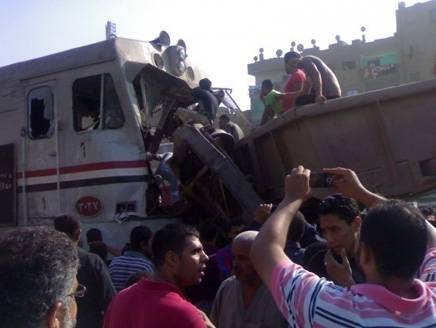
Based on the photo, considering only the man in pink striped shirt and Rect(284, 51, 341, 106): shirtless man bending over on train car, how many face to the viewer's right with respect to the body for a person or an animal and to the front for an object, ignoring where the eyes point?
0

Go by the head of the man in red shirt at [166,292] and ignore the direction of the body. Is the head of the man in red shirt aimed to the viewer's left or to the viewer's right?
to the viewer's right

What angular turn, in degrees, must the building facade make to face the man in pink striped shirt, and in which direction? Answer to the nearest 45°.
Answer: approximately 45° to its left

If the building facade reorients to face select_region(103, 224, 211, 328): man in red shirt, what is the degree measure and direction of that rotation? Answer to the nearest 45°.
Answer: approximately 45° to its left

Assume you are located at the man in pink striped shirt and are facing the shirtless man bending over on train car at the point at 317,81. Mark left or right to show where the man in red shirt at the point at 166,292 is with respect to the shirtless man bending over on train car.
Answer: left

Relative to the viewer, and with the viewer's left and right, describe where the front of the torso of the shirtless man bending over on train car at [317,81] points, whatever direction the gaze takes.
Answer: facing to the left of the viewer

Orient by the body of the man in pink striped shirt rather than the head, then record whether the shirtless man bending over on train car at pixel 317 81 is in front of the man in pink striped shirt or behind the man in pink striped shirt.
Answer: in front

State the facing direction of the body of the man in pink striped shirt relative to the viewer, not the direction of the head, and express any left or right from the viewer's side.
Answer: facing away from the viewer and to the left of the viewer
